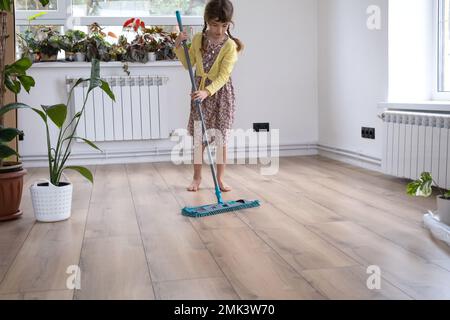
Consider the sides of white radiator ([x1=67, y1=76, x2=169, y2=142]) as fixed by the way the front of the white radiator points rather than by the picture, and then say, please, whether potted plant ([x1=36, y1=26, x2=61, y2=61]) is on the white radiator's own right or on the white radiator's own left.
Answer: on the white radiator's own right

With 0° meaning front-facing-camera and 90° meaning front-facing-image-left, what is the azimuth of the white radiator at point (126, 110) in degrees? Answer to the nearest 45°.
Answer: approximately 0°

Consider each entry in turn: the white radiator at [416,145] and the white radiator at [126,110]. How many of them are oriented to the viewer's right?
0

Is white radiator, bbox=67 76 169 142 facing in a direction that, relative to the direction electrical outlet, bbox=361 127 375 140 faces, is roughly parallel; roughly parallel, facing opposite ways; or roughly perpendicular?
roughly perpendicular

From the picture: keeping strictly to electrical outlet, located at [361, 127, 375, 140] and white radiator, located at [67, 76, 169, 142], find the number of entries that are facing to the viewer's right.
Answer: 0

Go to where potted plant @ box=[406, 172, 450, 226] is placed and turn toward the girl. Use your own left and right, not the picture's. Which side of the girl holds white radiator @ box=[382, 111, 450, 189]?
right

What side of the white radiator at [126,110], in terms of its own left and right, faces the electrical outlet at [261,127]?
left

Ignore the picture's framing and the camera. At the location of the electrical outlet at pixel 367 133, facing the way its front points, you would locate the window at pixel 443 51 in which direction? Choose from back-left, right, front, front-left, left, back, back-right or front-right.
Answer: left

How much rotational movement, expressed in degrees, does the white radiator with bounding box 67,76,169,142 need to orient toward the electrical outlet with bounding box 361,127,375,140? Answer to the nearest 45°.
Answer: approximately 45° to its left

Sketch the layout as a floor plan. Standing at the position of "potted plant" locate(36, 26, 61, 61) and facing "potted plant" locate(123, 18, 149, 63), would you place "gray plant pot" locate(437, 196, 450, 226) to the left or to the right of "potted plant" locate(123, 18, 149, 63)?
right

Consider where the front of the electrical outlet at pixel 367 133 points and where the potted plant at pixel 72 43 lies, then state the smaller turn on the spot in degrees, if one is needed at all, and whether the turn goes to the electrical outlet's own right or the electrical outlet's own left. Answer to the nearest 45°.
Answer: approximately 45° to the electrical outlet's own right

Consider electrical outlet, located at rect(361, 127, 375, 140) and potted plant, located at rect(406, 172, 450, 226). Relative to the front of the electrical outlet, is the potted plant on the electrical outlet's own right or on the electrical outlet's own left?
on the electrical outlet's own left

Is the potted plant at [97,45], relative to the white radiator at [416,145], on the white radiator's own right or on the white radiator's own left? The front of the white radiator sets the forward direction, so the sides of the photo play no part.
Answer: on the white radiator's own right

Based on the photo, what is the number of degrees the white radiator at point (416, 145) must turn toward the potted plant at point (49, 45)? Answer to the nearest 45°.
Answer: approximately 45° to its right

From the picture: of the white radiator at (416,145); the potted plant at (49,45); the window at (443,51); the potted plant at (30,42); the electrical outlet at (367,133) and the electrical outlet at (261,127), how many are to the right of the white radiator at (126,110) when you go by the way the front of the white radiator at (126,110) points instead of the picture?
2

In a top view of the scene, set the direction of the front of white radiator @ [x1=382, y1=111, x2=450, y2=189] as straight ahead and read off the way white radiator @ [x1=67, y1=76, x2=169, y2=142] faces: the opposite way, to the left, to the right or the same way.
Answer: to the left
